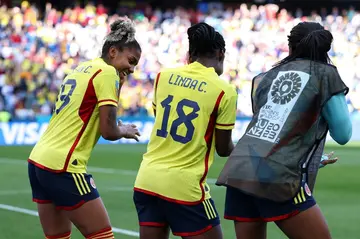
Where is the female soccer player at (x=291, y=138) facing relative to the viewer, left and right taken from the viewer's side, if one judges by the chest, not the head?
facing away from the viewer and to the right of the viewer

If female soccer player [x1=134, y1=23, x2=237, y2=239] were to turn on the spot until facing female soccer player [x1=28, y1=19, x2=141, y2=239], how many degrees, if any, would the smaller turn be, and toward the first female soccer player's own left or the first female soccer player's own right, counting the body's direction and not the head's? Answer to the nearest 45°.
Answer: approximately 90° to the first female soccer player's own left

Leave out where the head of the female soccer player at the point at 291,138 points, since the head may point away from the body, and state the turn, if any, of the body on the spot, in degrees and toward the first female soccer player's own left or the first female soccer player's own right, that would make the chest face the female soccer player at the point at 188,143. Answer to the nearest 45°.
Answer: approximately 135° to the first female soccer player's own left

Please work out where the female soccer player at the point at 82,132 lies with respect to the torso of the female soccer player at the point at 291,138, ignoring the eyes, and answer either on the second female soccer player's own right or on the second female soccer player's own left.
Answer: on the second female soccer player's own left

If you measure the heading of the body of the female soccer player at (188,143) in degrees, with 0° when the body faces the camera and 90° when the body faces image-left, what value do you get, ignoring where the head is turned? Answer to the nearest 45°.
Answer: approximately 225°
